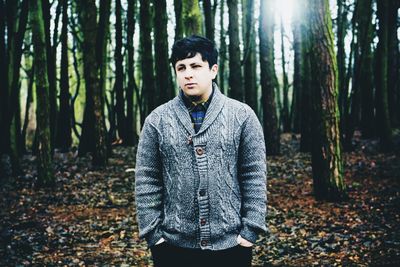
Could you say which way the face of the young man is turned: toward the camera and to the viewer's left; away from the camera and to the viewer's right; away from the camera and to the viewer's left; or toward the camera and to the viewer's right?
toward the camera and to the viewer's left

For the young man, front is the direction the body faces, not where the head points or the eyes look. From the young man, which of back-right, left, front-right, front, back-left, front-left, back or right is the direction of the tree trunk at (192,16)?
back

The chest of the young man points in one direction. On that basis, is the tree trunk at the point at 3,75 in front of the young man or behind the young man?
behind

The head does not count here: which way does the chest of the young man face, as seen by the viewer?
toward the camera

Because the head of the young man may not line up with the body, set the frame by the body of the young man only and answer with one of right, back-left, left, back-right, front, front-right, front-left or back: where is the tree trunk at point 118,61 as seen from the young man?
back
